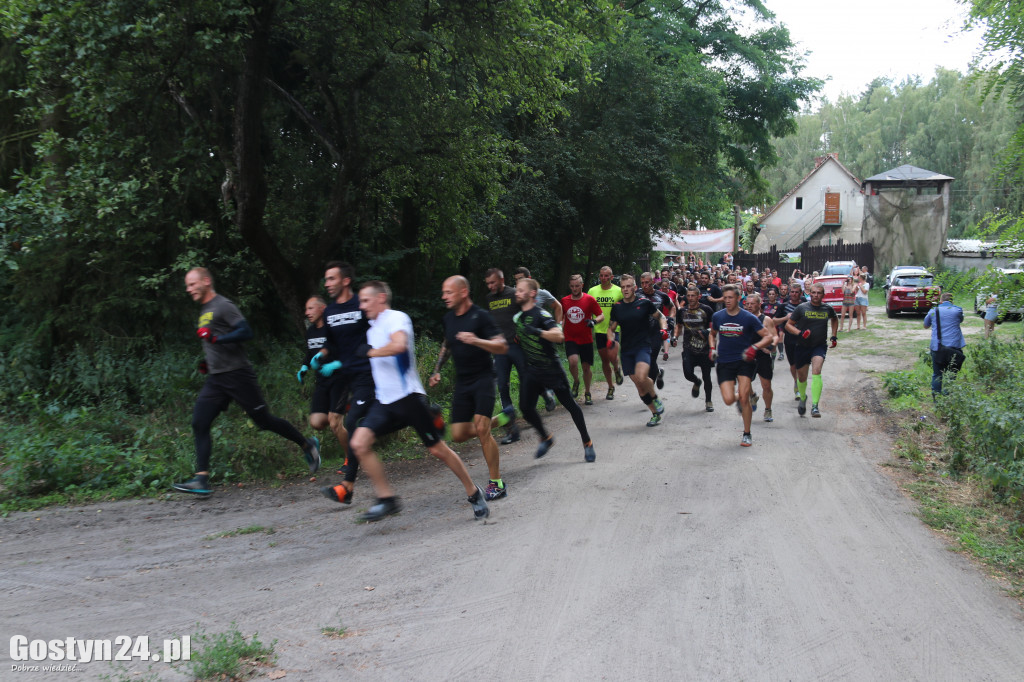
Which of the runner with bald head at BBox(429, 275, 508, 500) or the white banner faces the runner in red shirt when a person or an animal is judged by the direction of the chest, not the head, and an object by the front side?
the white banner

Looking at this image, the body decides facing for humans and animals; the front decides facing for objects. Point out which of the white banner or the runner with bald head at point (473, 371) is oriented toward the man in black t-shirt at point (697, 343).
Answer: the white banner

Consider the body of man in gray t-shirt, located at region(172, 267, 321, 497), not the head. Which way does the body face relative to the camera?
to the viewer's left

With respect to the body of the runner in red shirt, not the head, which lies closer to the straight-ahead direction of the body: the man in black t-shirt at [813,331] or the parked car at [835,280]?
the man in black t-shirt

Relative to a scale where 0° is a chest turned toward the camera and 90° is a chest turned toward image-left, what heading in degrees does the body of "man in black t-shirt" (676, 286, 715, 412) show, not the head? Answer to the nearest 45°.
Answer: approximately 0°

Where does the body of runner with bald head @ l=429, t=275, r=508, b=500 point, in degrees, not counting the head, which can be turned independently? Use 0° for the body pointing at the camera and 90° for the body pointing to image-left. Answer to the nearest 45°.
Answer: approximately 45°

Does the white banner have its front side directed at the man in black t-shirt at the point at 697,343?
yes

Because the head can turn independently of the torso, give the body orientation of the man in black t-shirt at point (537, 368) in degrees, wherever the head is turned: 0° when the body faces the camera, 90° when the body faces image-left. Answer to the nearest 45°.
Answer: approximately 45°

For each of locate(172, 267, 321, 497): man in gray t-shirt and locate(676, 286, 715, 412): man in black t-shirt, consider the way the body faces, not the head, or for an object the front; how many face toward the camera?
1

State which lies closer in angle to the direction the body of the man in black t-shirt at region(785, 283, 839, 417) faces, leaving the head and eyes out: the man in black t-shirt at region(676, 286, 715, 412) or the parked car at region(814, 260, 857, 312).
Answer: the man in black t-shirt

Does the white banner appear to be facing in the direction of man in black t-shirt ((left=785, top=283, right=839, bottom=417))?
yes
